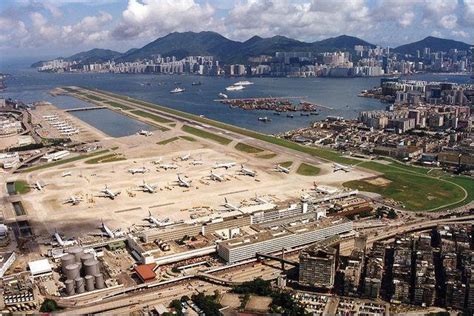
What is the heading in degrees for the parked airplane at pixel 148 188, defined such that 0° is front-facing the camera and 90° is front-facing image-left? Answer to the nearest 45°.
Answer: approximately 315°

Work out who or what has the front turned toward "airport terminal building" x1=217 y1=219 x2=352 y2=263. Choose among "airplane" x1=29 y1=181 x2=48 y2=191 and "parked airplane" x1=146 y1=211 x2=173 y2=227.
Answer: the parked airplane

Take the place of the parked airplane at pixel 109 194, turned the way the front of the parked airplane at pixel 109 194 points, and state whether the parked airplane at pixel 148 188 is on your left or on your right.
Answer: on your left

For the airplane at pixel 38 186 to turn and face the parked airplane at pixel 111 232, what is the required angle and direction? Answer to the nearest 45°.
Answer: approximately 90° to its left

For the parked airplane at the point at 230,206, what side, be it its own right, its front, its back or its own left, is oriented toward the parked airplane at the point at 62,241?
right

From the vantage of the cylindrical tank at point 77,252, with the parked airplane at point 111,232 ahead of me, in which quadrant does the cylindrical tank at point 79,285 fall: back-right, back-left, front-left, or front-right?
back-right

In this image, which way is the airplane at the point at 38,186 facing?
to the viewer's left

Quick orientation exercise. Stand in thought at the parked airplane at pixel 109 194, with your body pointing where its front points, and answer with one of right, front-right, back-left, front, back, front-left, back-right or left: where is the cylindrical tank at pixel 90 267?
front-right

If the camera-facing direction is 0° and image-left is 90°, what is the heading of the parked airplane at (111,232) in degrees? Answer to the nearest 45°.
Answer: approximately 315°

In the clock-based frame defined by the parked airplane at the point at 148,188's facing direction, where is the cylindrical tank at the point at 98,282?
The cylindrical tank is roughly at 2 o'clock from the parked airplane.

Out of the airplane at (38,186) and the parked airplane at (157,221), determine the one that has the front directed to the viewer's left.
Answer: the airplane

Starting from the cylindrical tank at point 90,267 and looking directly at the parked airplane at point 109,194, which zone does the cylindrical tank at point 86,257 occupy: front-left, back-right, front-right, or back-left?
front-left

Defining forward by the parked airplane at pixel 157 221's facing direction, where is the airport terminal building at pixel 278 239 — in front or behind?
in front
